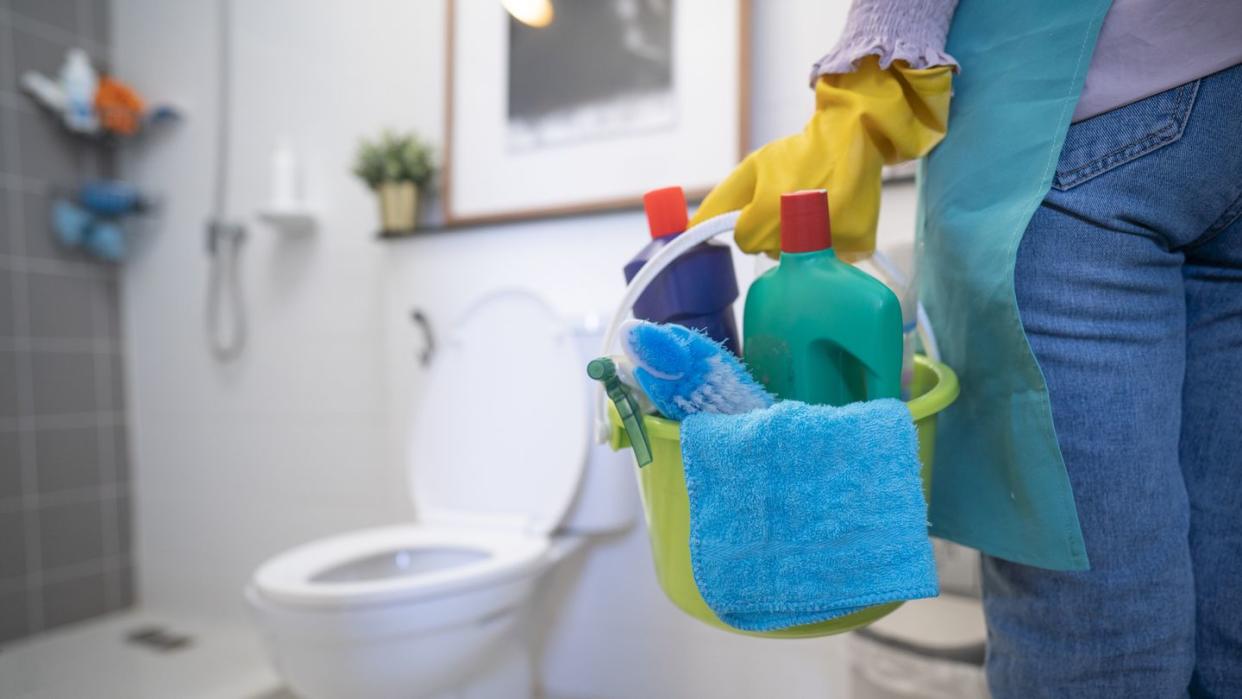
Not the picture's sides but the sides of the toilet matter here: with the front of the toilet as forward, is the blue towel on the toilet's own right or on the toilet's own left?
on the toilet's own left

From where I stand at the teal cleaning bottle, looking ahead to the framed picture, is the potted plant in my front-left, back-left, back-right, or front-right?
front-left

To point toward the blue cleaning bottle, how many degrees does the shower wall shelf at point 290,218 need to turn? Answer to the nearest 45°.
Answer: approximately 45° to its left

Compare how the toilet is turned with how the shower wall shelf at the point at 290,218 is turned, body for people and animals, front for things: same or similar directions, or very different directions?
same or similar directions

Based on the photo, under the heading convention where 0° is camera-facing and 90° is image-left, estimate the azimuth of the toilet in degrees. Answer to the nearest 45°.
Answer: approximately 45°

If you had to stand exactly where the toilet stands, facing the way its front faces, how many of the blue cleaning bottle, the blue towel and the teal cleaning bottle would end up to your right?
0

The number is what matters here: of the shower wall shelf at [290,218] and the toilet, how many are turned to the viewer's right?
0

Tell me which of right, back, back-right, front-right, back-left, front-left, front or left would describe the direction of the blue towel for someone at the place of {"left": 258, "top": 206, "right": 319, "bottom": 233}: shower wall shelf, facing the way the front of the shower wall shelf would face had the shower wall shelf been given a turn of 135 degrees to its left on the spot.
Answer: right

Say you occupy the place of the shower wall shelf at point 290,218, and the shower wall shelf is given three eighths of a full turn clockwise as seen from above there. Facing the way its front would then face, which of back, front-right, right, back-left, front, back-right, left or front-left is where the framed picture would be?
back-right
